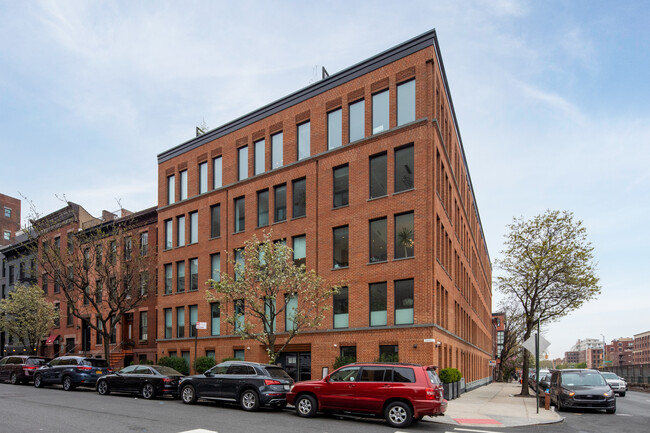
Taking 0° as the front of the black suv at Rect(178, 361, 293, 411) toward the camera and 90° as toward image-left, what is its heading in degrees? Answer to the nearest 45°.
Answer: approximately 135°

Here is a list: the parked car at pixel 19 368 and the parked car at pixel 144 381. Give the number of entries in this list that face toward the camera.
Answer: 0

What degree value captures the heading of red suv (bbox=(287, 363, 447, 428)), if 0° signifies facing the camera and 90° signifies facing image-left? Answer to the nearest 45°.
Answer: approximately 135°

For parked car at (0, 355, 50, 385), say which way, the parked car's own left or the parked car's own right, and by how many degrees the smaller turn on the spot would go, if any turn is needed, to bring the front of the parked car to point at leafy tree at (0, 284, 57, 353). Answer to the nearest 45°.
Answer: approximately 45° to the parked car's own right

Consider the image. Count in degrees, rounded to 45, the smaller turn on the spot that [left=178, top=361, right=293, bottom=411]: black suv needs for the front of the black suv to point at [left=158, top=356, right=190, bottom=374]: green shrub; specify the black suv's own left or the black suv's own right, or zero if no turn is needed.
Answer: approximately 45° to the black suv's own right

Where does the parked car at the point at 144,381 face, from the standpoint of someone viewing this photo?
facing away from the viewer and to the left of the viewer

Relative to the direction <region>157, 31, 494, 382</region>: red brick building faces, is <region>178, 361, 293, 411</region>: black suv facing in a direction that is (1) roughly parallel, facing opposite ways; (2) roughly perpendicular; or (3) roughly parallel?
roughly perpendicular

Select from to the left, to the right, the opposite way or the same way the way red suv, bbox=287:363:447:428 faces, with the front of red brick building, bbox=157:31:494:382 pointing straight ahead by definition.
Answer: to the right

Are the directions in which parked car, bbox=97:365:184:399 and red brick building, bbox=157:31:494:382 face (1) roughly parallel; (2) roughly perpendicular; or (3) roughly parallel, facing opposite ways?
roughly perpendicular
